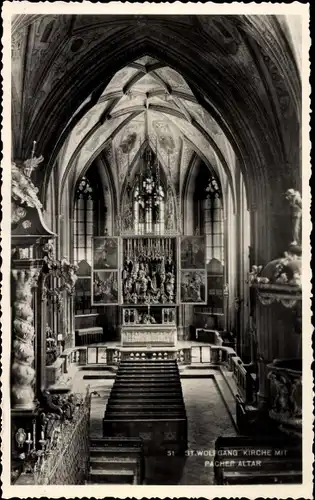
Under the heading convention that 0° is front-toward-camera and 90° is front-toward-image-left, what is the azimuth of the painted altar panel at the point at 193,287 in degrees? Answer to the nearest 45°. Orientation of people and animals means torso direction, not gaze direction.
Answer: approximately 0°

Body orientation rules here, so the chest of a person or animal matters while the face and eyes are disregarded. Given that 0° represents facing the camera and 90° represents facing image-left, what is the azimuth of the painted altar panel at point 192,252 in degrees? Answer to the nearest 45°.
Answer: approximately 0°

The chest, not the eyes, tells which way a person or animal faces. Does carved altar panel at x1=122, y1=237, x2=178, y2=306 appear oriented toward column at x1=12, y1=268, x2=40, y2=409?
yes

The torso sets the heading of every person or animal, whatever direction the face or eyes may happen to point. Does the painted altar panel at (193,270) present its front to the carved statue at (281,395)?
yes

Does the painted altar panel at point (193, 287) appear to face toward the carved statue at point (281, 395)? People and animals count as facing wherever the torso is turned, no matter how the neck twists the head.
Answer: yes
